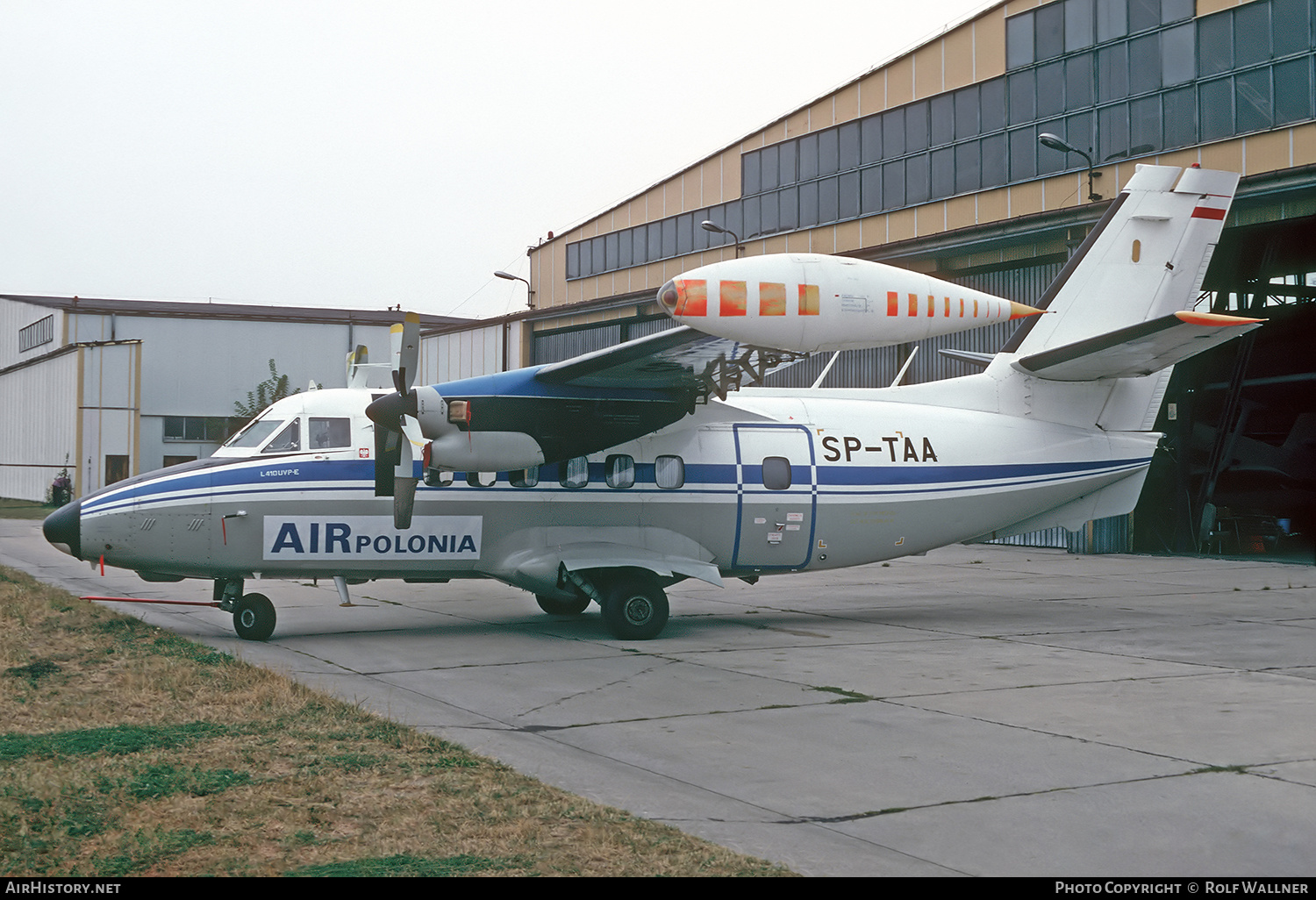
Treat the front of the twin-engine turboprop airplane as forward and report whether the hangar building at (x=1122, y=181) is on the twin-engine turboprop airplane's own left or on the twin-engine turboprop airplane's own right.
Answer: on the twin-engine turboprop airplane's own right

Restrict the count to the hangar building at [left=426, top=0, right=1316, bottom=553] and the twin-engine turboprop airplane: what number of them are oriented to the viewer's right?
0

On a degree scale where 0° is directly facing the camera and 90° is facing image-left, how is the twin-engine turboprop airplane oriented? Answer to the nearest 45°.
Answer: approximately 90°

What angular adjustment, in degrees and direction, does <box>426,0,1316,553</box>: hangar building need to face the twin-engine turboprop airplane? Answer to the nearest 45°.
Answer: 0° — it already faces it

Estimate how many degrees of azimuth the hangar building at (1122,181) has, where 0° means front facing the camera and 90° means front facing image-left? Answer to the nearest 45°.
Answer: approximately 45°
